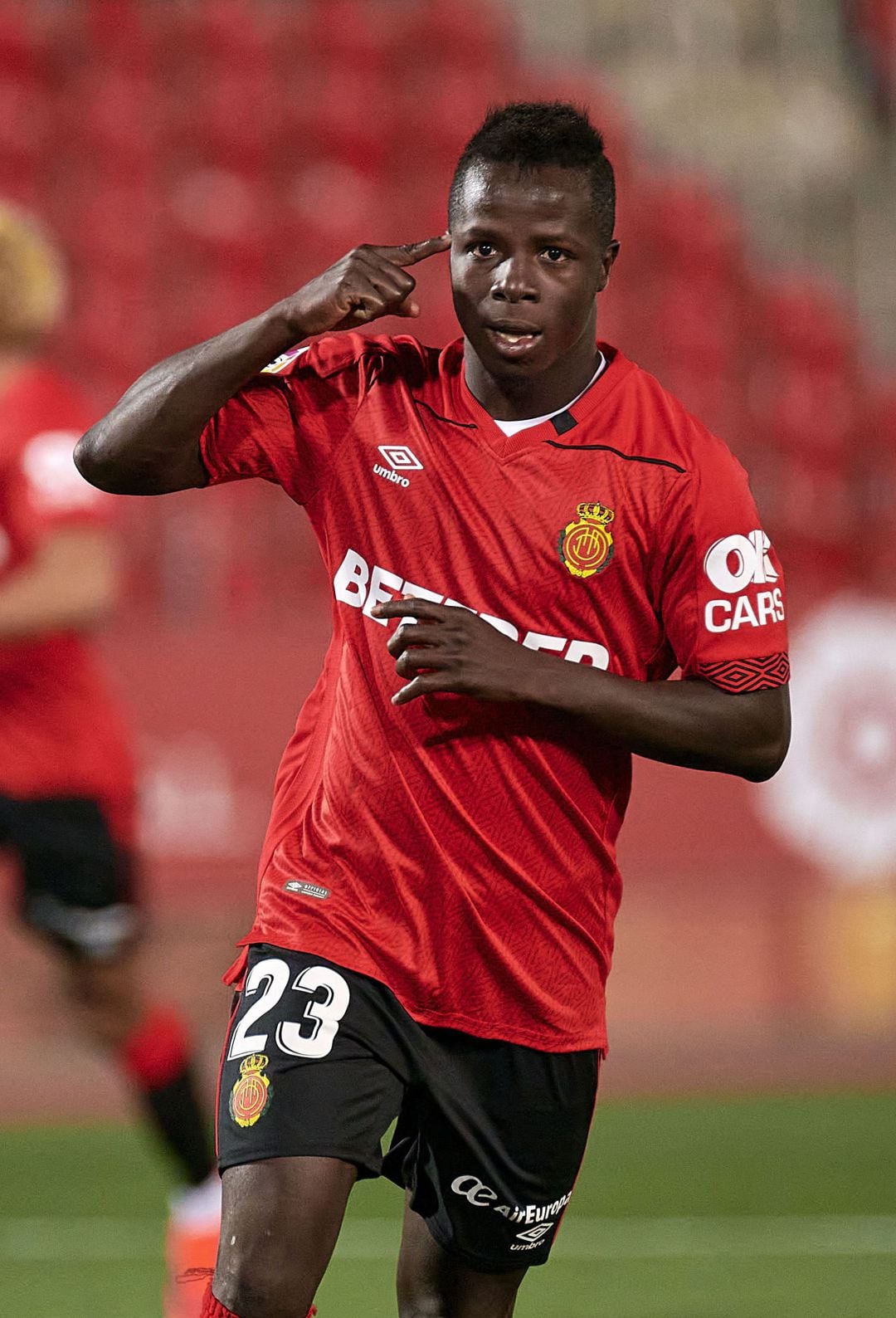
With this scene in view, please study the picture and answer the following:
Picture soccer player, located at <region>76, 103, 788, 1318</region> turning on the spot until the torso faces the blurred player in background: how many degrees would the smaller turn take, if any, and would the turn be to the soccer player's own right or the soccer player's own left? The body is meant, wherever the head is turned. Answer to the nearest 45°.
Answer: approximately 135° to the soccer player's own right

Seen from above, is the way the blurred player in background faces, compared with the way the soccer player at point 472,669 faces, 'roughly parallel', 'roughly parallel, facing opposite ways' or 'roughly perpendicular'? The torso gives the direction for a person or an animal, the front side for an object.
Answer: roughly perpendicular

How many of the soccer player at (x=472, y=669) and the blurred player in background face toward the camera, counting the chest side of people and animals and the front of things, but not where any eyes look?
1

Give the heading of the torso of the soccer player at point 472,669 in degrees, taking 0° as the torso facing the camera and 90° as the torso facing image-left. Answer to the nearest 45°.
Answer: approximately 0°
